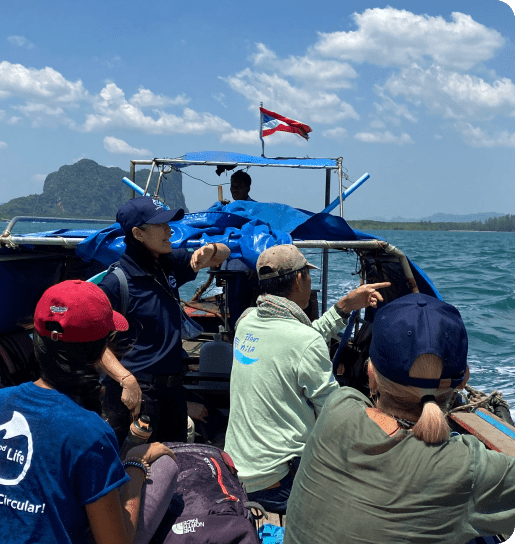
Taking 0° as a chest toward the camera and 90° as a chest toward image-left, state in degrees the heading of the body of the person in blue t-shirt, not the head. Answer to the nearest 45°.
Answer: approximately 225°

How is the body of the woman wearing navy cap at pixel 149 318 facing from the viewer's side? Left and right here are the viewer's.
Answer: facing the viewer and to the right of the viewer

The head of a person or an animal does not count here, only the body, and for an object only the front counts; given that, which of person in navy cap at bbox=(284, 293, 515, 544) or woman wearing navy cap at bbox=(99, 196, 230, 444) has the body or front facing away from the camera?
the person in navy cap

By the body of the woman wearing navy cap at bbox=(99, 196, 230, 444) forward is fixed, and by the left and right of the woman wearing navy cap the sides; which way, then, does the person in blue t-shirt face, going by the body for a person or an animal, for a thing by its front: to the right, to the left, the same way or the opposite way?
to the left

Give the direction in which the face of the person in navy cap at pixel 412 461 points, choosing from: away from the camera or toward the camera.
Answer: away from the camera

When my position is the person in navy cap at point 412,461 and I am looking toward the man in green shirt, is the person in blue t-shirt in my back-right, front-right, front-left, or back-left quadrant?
front-left

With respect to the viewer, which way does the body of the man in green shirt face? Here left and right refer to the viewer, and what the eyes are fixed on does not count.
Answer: facing away from the viewer and to the right of the viewer

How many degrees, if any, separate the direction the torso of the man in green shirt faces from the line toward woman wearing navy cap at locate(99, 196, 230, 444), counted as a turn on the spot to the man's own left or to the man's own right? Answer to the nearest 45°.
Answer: approximately 90° to the man's own left

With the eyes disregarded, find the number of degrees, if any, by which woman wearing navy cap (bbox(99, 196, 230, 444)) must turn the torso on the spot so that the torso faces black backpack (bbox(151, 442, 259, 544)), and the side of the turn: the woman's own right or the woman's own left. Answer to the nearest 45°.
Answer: approximately 45° to the woman's own right

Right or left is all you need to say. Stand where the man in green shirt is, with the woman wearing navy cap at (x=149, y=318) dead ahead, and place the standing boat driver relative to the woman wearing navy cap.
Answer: right

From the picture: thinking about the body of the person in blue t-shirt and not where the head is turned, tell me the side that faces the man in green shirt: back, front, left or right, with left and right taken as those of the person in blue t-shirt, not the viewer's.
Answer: front

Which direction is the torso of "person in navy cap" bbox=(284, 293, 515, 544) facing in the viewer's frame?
away from the camera

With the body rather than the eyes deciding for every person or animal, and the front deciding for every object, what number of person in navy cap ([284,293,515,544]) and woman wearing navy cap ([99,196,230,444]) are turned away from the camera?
1

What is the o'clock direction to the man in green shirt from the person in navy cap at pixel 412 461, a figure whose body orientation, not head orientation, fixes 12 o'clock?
The man in green shirt is roughly at 11 o'clock from the person in navy cap.
